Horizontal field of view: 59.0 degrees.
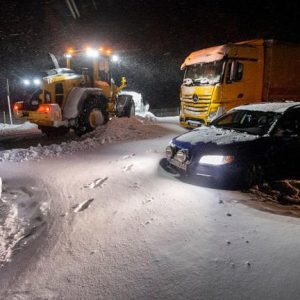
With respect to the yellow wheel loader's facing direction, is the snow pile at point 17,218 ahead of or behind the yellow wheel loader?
behind

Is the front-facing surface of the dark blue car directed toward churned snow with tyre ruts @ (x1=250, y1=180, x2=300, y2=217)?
no

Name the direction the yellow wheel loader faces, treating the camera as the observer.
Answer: facing away from the viewer and to the right of the viewer

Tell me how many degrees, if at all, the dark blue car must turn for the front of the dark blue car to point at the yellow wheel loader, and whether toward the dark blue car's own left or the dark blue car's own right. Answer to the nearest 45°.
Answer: approximately 90° to the dark blue car's own right

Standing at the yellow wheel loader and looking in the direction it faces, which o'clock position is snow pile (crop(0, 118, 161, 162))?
The snow pile is roughly at 4 o'clock from the yellow wheel loader.

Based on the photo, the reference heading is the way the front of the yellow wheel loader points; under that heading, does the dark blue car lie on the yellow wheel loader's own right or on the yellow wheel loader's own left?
on the yellow wheel loader's own right

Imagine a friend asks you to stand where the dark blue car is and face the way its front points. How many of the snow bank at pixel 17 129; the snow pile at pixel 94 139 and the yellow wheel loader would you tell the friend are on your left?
0

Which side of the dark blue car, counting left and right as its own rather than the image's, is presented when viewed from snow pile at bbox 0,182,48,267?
front

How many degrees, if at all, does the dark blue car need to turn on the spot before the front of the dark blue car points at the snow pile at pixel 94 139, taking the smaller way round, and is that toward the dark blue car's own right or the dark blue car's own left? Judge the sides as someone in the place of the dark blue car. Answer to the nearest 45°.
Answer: approximately 90° to the dark blue car's own right

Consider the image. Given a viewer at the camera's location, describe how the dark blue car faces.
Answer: facing the viewer and to the left of the viewer
